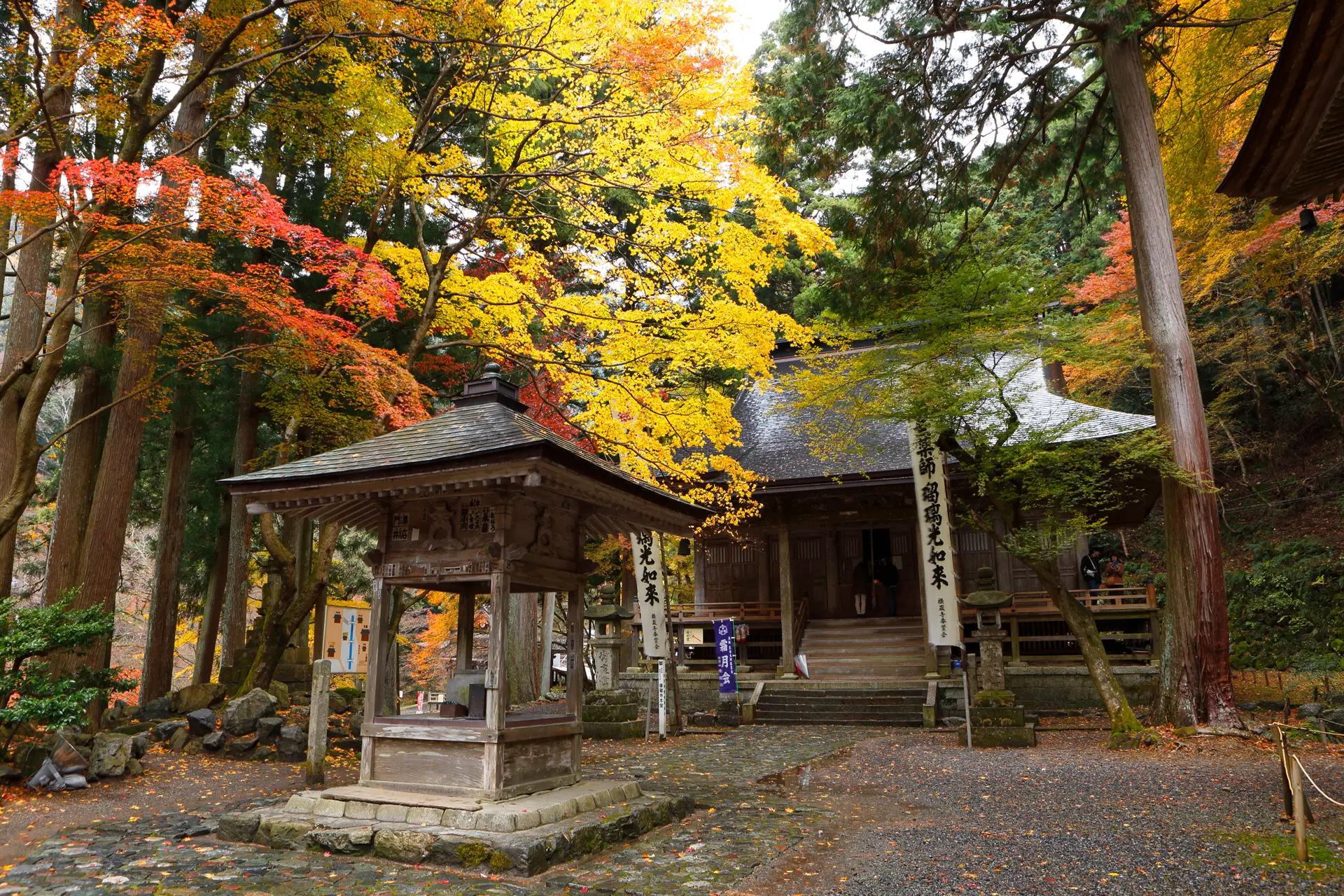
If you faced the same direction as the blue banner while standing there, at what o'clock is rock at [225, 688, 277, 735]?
The rock is roughly at 2 o'clock from the blue banner.

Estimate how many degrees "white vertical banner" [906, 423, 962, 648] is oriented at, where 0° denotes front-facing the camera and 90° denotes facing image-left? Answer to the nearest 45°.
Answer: approximately 0°

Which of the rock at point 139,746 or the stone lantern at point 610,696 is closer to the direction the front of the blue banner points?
the rock

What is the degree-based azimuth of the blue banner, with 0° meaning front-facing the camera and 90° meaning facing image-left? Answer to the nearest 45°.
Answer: approximately 0°

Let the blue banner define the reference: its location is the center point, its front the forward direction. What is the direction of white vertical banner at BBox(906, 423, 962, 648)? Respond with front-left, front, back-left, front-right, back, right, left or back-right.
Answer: left

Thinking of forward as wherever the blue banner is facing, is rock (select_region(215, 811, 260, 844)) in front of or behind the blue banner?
in front
